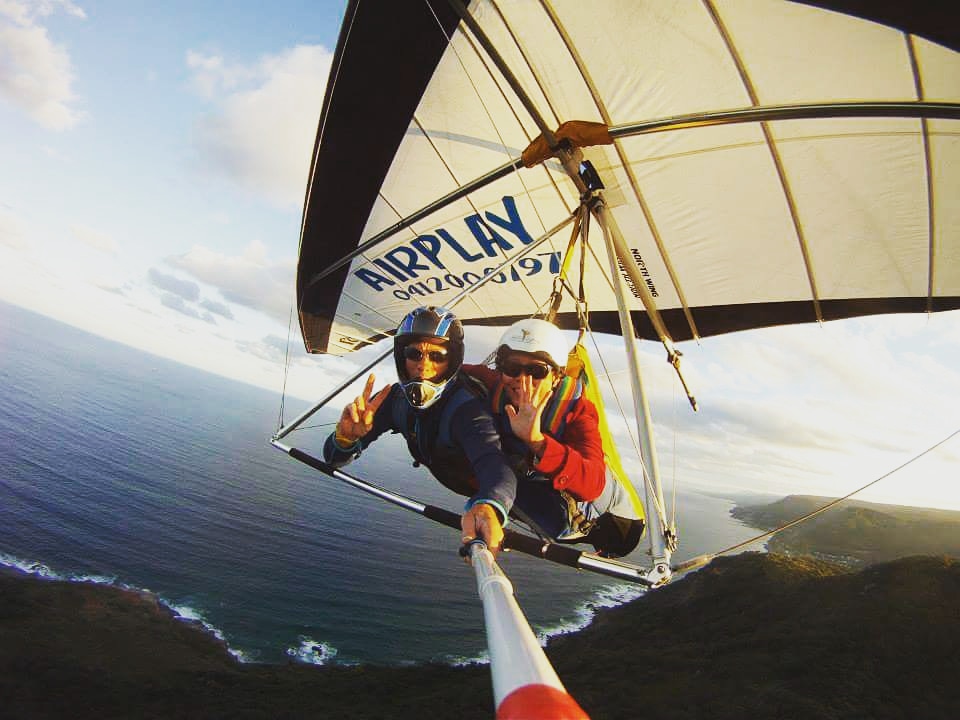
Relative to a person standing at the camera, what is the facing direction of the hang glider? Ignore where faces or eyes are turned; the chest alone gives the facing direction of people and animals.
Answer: facing the viewer and to the left of the viewer
